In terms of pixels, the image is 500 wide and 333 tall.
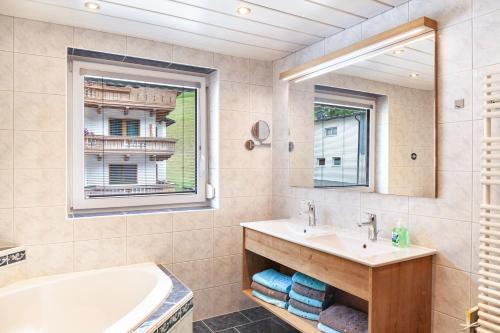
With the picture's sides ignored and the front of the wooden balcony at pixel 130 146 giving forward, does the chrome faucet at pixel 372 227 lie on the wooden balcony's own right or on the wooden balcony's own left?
on the wooden balcony's own left

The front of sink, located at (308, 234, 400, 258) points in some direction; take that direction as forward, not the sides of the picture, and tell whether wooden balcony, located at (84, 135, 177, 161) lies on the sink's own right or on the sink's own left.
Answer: on the sink's own right

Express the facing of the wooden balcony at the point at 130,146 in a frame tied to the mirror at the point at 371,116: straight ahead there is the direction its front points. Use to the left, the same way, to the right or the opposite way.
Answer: to the left

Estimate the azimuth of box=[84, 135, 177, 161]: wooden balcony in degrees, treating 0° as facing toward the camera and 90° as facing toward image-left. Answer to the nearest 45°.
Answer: approximately 0°

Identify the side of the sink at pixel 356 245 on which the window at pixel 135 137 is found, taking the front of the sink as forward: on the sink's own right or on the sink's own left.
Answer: on the sink's own right

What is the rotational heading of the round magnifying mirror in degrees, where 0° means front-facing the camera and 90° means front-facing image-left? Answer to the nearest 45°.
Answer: approximately 0°

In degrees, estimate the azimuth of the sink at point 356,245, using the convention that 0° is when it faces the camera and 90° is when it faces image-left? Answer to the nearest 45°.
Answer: approximately 45°

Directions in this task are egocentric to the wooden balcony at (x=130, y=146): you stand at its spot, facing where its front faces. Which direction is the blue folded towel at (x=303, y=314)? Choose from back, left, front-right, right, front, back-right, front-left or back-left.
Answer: front-left

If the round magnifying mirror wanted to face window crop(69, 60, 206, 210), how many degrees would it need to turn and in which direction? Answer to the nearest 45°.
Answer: approximately 90° to its right

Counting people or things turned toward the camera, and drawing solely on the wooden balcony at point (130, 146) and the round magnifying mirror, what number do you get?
2
